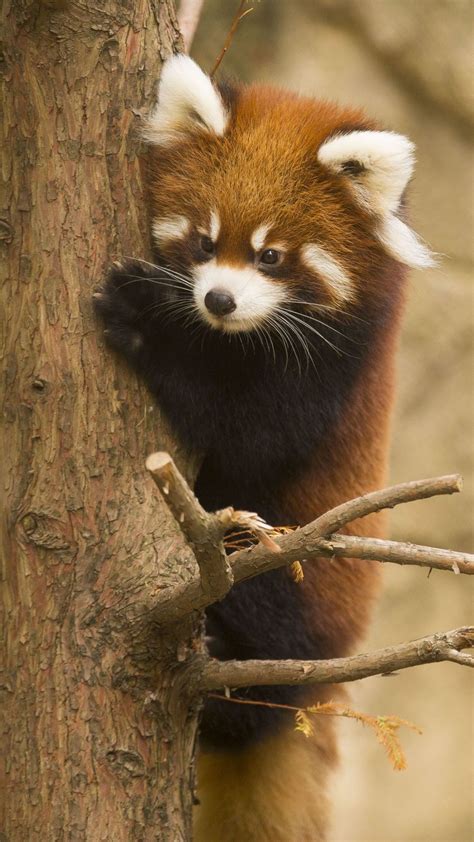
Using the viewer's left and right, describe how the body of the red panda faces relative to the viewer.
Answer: facing the viewer and to the left of the viewer
